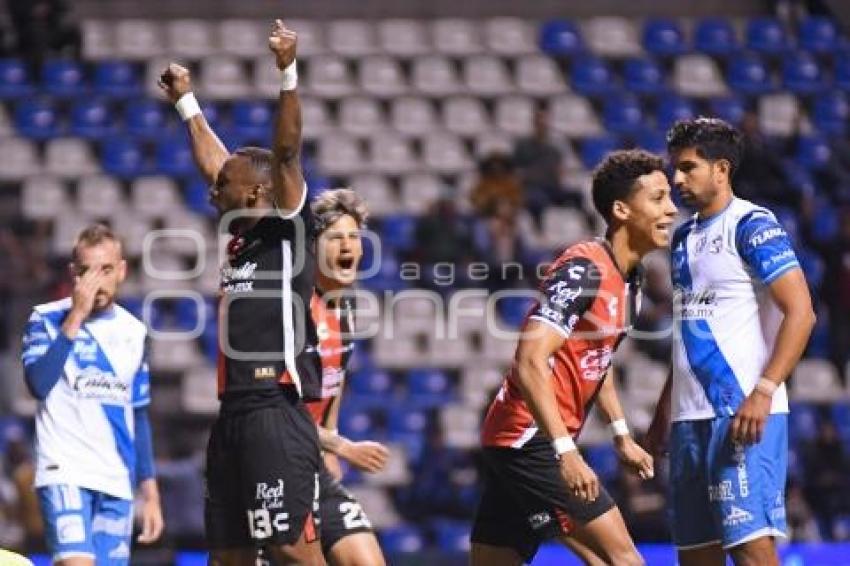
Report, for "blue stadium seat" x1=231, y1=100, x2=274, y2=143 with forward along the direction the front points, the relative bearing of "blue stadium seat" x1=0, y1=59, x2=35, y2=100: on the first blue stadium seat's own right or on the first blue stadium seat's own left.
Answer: on the first blue stadium seat's own right

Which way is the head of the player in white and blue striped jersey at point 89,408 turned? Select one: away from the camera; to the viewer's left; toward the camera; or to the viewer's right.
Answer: toward the camera

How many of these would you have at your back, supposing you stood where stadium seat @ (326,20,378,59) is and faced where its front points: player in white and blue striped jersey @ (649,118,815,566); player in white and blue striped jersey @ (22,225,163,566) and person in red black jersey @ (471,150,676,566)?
0

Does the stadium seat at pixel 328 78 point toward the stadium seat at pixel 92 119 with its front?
no

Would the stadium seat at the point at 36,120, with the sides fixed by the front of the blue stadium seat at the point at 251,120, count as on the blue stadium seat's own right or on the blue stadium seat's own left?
on the blue stadium seat's own right

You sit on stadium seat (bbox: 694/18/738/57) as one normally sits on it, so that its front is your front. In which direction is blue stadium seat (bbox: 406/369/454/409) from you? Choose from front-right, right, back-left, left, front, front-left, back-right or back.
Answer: front-right

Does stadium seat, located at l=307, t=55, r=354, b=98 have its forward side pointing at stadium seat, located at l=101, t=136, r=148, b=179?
no

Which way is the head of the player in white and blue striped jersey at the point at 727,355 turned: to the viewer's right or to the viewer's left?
to the viewer's left

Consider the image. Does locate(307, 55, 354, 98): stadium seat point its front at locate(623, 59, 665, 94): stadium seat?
no

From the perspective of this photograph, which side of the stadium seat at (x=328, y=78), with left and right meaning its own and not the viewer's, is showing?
front

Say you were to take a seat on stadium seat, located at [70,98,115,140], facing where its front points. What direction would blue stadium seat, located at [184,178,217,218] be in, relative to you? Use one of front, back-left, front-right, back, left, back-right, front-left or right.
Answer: front-left

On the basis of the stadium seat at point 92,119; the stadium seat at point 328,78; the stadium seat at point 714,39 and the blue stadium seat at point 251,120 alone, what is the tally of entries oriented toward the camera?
4

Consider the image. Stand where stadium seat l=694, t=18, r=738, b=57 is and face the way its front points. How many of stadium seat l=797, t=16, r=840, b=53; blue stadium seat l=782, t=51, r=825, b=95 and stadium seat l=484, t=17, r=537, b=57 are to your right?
1

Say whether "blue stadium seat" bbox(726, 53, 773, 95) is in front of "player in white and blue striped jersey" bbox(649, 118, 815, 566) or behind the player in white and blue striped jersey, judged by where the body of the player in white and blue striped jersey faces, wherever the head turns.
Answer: behind

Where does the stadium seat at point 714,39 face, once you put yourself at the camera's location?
facing the viewer

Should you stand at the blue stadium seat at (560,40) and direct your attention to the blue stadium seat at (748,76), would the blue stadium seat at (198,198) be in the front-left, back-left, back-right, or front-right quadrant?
back-right

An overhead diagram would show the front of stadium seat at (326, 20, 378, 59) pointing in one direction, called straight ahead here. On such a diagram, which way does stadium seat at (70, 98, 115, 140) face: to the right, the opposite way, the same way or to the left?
the same way

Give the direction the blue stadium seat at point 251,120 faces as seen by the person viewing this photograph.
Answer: facing the viewer
